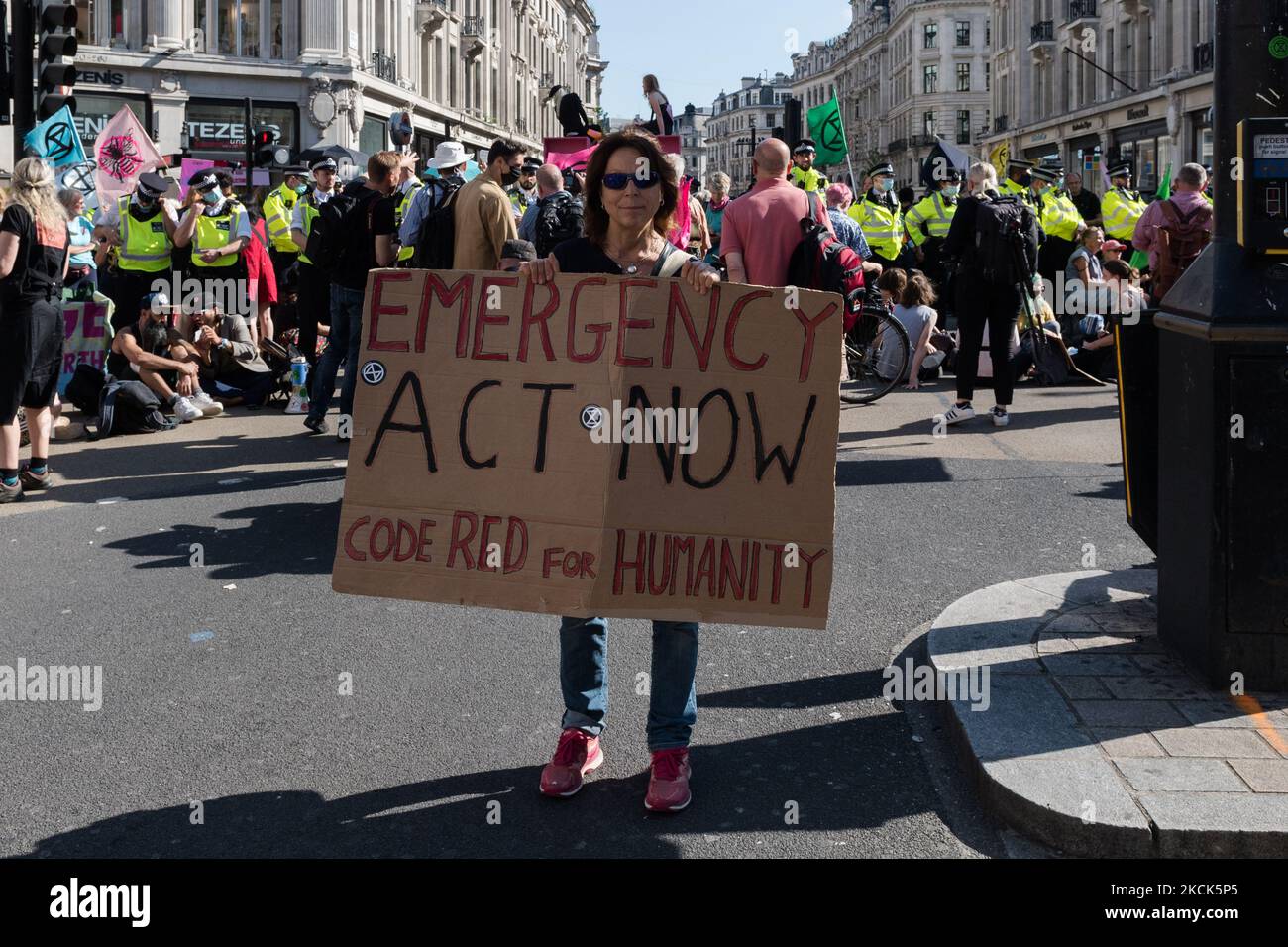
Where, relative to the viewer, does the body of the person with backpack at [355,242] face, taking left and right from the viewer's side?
facing away from the viewer and to the right of the viewer

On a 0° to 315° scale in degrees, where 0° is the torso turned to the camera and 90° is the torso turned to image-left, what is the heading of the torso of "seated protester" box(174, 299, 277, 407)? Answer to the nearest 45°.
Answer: approximately 45°

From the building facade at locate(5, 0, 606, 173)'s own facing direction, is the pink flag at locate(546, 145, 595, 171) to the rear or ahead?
ahead

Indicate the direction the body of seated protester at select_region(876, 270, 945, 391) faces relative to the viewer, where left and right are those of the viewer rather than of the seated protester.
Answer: facing away from the viewer

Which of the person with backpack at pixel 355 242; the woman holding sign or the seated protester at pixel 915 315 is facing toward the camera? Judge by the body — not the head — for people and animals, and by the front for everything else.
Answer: the woman holding sign

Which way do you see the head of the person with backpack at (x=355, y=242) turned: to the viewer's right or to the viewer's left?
to the viewer's right

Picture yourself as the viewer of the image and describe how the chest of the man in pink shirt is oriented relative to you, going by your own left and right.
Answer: facing away from the viewer

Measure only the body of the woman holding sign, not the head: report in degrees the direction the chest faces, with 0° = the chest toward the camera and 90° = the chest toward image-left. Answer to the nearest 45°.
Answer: approximately 0°

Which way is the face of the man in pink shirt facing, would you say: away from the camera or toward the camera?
away from the camera

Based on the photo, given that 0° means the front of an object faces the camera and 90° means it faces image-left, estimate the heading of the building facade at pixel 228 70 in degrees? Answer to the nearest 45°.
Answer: approximately 315°

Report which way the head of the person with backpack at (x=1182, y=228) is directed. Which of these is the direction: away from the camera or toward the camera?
away from the camera
